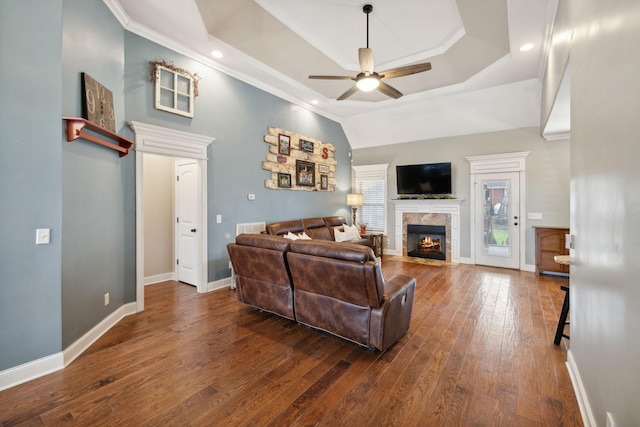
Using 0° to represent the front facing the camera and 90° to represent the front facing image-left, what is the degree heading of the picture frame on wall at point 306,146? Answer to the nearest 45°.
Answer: approximately 315°

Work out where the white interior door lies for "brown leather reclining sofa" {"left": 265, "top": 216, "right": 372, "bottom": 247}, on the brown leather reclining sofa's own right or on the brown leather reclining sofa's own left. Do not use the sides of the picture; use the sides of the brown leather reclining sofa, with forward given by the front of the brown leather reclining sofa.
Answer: on the brown leather reclining sofa's own right

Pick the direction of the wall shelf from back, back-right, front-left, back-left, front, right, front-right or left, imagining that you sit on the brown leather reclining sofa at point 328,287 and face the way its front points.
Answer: back-left

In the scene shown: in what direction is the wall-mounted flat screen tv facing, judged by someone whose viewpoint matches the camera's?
facing the viewer

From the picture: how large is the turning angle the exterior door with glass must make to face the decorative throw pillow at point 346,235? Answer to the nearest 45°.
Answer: approximately 45° to its right

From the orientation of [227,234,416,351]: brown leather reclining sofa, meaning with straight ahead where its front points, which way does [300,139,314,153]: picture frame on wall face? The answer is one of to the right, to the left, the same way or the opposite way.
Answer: to the right

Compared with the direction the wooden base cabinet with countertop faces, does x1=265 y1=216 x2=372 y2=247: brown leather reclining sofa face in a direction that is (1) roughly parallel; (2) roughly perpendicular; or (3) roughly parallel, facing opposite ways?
roughly perpendicular

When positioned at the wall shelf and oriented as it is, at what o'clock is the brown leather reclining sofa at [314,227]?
The brown leather reclining sofa is roughly at 10 o'clock from the wall shelf.

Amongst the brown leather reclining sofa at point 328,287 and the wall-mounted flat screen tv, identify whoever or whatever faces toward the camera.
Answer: the wall-mounted flat screen tv

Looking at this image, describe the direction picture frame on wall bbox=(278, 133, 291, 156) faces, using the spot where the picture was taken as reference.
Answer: facing the viewer and to the right of the viewer

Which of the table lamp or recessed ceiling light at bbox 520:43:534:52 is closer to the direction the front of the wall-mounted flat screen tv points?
the recessed ceiling light

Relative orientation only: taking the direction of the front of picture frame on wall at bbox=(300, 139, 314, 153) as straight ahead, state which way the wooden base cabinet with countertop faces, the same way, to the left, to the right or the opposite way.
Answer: to the right

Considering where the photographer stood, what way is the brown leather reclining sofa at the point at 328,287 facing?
facing away from the viewer and to the right of the viewer

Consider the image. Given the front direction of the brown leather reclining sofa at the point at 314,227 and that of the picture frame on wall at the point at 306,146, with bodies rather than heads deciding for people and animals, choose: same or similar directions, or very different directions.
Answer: same or similar directions

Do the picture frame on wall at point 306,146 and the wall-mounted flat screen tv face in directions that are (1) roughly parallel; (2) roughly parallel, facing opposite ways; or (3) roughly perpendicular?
roughly perpendicular

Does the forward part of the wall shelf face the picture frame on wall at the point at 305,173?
no

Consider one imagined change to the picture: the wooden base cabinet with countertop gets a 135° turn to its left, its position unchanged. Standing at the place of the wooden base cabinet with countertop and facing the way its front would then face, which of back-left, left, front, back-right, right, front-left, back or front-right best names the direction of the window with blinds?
back-left

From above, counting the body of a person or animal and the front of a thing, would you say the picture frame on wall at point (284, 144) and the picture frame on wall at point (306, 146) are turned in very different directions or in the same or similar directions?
same or similar directions

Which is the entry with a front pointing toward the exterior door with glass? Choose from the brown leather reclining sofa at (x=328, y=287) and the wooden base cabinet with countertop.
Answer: the brown leather reclining sofa

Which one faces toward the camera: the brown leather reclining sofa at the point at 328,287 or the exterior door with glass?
the exterior door with glass
